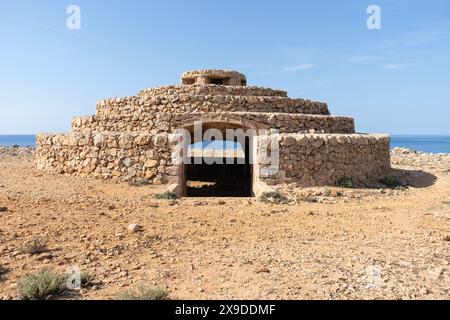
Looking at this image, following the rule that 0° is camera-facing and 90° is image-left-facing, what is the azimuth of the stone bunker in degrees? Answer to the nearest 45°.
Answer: approximately 0°

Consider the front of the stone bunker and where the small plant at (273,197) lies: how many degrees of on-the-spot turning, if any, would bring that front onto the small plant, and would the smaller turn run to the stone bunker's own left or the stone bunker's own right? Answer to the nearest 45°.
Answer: approximately 45° to the stone bunker's own left

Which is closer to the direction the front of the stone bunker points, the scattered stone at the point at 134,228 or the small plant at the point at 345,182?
the scattered stone

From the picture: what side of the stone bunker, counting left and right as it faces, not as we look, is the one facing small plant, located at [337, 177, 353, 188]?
left

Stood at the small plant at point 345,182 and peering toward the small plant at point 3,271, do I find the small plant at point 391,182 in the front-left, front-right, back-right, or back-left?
back-left

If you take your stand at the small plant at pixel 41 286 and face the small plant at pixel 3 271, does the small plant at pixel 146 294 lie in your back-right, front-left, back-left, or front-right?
back-right

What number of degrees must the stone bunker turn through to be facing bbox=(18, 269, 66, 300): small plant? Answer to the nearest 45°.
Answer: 0° — it already faces it

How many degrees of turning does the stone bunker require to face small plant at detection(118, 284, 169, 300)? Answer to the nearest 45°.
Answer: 0° — it already faces it
